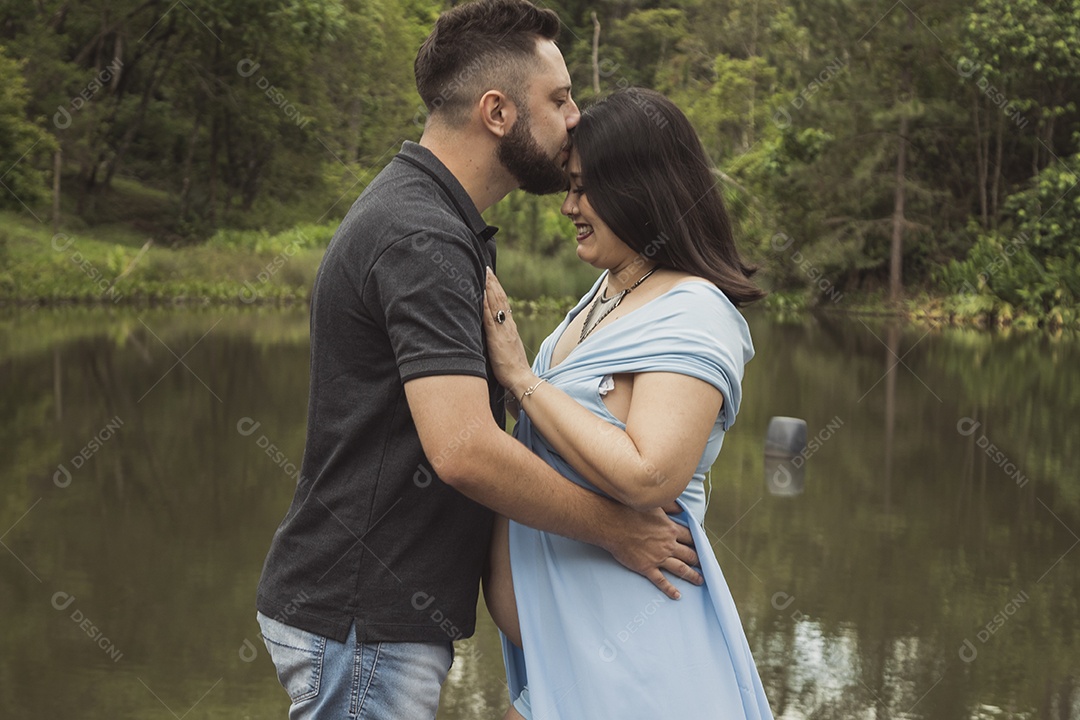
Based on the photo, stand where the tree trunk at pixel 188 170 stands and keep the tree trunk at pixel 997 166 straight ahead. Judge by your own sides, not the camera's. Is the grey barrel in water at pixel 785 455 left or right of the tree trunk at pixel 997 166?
right

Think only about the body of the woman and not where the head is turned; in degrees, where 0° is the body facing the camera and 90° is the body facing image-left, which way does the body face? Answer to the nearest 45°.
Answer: approximately 90°

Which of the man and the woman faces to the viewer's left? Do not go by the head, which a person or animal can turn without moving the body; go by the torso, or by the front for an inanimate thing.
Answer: the woman

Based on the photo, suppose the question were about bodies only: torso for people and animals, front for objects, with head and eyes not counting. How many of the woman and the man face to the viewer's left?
1

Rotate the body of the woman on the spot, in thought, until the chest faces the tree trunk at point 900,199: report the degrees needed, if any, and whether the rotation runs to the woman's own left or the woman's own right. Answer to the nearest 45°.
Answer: approximately 90° to the woman's own right

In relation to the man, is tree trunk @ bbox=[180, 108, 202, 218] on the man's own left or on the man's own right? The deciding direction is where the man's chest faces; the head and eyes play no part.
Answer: on the man's own left

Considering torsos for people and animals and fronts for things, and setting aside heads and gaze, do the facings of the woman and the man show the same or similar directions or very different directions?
very different directions

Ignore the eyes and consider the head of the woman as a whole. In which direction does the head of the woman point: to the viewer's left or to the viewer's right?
to the viewer's left

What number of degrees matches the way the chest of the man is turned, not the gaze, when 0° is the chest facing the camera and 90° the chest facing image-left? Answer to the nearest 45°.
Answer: approximately 270°
